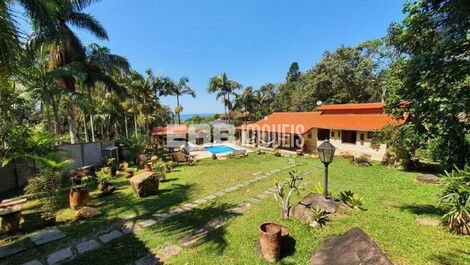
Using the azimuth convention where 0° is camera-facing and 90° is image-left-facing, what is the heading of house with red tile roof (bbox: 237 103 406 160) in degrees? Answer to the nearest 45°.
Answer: approximately 45°

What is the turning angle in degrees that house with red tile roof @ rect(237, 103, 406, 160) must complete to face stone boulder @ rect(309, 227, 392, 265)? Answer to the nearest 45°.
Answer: approximately 45° to its left

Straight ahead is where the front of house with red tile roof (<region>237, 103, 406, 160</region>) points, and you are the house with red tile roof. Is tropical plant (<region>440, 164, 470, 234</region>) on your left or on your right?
on your left

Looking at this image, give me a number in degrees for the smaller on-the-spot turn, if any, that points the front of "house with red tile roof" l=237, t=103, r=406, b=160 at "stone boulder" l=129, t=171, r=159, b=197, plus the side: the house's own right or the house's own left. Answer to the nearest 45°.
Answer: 0° — it already faces it
